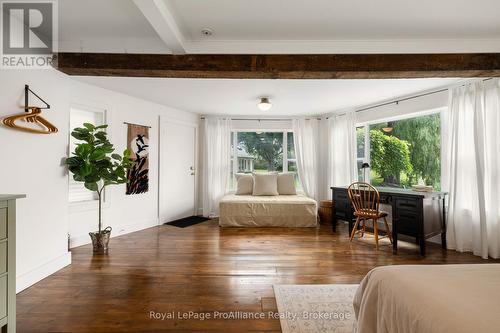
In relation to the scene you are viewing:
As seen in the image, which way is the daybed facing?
toward the camera

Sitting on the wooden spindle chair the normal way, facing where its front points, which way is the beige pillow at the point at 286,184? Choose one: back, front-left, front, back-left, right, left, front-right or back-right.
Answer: left

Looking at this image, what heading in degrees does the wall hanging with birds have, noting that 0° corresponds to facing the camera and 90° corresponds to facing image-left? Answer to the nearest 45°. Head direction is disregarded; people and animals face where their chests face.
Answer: approximately 315°

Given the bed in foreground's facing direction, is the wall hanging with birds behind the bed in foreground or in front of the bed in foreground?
in front

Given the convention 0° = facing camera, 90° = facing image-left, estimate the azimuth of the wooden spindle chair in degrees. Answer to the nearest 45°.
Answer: approximately 225°

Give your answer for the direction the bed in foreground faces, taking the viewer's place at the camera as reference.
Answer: facing to the left of the viewer

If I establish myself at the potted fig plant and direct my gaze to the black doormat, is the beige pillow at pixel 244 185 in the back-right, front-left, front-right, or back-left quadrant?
front-right

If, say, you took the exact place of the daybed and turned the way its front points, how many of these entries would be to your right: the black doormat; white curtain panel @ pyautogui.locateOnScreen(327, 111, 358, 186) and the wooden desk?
1

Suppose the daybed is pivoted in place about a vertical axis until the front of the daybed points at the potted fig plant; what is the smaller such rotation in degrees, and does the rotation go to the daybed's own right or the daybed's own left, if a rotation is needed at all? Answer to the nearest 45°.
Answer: approximately 45° to the daybed's own right

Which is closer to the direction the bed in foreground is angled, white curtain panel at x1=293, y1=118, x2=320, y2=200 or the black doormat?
the black doormat

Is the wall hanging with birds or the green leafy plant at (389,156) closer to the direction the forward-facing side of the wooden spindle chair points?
the green leafy plant
